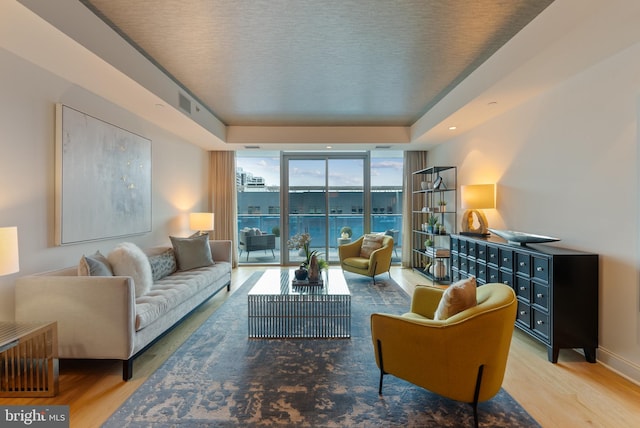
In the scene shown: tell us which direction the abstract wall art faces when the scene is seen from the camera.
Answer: facing the viewer and to the right of the viewer

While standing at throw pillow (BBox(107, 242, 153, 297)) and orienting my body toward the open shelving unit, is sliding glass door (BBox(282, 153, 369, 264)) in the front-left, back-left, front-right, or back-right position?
front-left

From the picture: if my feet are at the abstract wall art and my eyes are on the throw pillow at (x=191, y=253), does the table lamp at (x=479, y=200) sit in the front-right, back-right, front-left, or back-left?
front-right

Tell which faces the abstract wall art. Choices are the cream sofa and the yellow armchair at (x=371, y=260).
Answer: the yellow armchair

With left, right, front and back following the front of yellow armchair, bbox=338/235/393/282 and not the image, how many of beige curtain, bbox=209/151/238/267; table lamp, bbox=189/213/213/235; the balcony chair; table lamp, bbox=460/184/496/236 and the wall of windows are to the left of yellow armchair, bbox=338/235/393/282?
1

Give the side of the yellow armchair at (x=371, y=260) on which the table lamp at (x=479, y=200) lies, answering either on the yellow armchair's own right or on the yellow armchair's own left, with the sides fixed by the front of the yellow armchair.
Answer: on the yellow armchair's own left

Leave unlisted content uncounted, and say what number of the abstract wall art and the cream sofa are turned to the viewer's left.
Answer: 0

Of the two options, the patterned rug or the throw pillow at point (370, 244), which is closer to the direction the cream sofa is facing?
the patterned rug

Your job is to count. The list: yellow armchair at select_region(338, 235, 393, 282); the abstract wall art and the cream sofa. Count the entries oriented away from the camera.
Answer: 0

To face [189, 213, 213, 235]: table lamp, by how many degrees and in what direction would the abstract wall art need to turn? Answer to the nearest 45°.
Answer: approximately 90° to its left

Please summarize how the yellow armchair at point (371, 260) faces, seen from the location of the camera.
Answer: facing the viewer and to the left of the viewer

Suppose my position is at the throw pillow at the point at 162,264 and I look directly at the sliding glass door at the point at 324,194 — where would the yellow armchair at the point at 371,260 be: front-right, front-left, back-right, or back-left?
front-right

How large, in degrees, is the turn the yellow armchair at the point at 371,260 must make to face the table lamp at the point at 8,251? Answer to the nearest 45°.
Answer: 0° — it already faces it

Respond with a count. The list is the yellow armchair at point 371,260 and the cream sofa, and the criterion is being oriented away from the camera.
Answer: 0

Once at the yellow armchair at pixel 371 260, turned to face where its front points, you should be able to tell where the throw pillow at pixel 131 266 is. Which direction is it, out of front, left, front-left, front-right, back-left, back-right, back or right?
front

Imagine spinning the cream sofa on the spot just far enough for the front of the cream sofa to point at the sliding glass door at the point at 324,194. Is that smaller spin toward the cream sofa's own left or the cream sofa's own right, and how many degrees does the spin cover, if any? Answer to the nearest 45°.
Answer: approximately 90° to the cream sofa's own left

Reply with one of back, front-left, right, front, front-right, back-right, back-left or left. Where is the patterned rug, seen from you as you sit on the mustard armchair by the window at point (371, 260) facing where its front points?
front-left

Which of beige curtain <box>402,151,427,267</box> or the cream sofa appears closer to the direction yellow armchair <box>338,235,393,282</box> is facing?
the cream sofa
